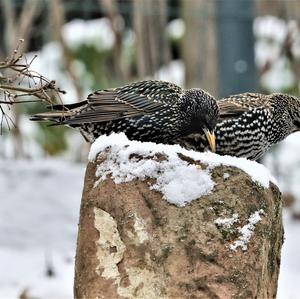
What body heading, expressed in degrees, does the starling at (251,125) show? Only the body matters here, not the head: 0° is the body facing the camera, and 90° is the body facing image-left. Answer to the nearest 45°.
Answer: approximately 270°

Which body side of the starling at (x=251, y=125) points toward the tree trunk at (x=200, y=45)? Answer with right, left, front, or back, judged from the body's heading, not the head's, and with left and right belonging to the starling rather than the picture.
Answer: left

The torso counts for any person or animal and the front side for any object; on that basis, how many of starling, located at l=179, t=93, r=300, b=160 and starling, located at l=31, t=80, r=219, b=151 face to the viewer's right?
2

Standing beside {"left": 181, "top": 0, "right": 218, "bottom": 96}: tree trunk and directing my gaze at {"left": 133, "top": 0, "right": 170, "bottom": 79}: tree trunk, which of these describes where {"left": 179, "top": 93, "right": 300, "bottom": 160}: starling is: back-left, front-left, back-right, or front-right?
back-left

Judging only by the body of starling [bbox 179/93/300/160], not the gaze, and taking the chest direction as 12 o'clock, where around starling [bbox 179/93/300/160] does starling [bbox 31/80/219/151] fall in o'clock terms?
starling [bbox 31/80/219/151] is roughly at 5 o'clock from starling [bbox 179/93/300/160].

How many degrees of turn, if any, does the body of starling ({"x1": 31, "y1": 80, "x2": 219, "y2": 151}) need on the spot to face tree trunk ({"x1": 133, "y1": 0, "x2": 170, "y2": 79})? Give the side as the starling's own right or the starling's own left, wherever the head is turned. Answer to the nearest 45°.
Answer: approximately 90° to the starling's own left

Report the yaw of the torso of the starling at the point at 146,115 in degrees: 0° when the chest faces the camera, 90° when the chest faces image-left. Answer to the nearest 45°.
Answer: approximately 270°

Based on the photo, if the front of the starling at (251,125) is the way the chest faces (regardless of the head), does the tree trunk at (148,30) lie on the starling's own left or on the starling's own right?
on the starling's own left
